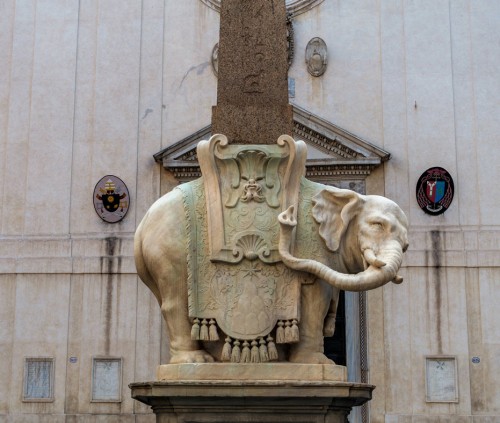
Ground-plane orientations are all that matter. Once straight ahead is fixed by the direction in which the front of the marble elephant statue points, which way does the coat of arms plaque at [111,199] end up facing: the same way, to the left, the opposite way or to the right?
to the right

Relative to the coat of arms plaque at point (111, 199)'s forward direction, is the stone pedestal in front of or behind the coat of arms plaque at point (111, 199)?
in front

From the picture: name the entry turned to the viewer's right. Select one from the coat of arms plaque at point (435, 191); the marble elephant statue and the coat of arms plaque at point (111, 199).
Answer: the marble elephant statue

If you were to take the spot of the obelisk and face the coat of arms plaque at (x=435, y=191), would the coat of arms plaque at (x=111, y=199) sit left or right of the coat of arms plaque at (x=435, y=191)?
left

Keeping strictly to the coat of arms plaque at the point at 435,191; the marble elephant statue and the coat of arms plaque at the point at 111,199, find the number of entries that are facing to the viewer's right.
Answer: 1

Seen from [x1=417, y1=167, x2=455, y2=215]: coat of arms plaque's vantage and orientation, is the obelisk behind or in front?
in front

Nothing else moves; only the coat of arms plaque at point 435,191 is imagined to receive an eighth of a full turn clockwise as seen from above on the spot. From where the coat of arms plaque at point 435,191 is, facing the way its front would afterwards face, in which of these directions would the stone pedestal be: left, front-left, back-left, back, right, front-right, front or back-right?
front-left

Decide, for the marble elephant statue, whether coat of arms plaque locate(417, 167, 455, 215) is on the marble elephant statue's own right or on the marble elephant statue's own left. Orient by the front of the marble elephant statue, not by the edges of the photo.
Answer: on the marble elephant statue's own left

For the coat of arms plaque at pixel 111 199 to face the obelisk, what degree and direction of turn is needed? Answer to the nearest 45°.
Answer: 0° — it already faces it

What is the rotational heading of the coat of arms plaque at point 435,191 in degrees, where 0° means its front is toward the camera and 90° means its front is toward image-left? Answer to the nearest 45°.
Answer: approximately 0°

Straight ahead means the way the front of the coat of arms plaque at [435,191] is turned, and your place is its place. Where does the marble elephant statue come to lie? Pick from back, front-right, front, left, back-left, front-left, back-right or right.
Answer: front

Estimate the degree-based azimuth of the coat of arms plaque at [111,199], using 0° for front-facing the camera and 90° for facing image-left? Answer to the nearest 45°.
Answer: approximately 0°

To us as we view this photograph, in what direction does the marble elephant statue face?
facing to the right of the viewer
